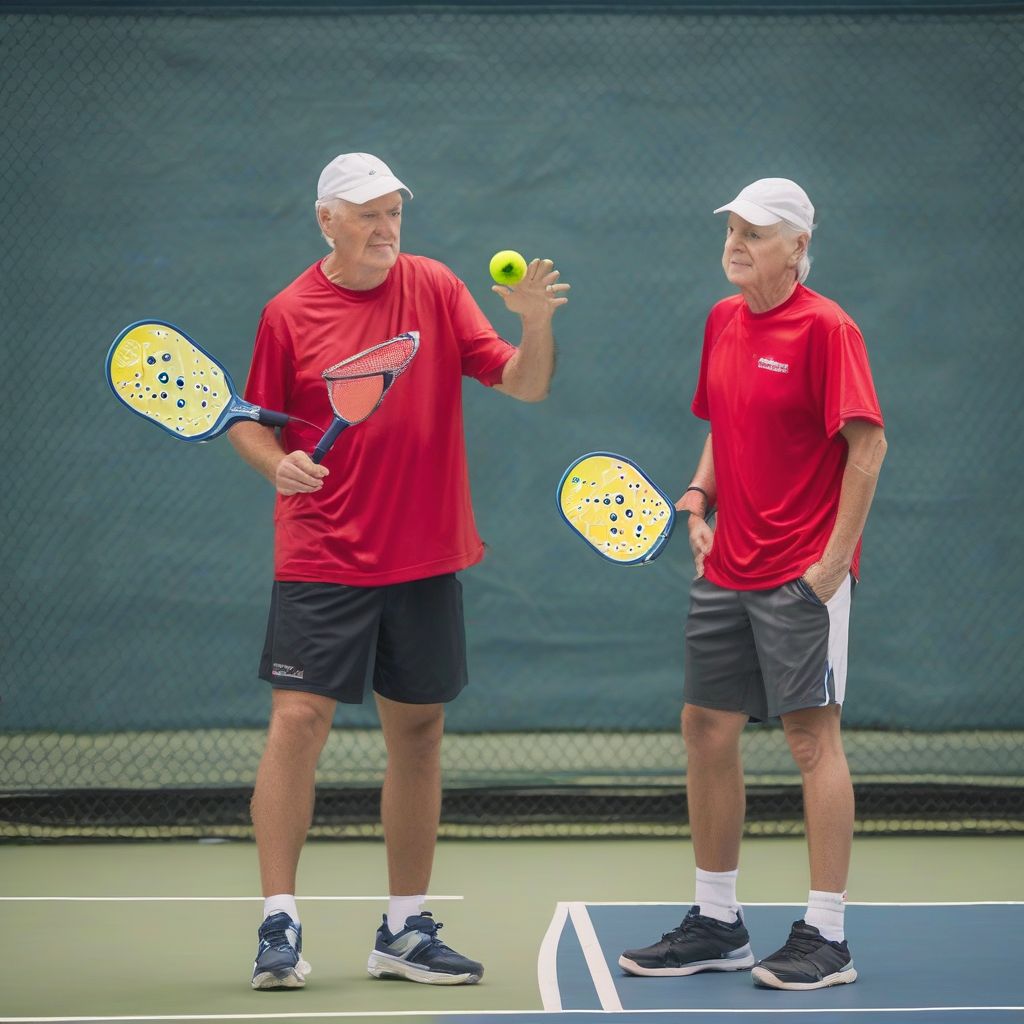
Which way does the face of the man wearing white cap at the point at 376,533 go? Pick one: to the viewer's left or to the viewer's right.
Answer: to the viewer's right

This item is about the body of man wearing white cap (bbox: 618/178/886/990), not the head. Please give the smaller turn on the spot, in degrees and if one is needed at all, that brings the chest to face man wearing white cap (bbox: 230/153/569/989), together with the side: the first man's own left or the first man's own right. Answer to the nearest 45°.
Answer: approximately 45° to the first man's own right

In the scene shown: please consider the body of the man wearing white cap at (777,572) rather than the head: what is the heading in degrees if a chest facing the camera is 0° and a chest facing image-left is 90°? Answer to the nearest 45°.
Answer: approximately 45°
